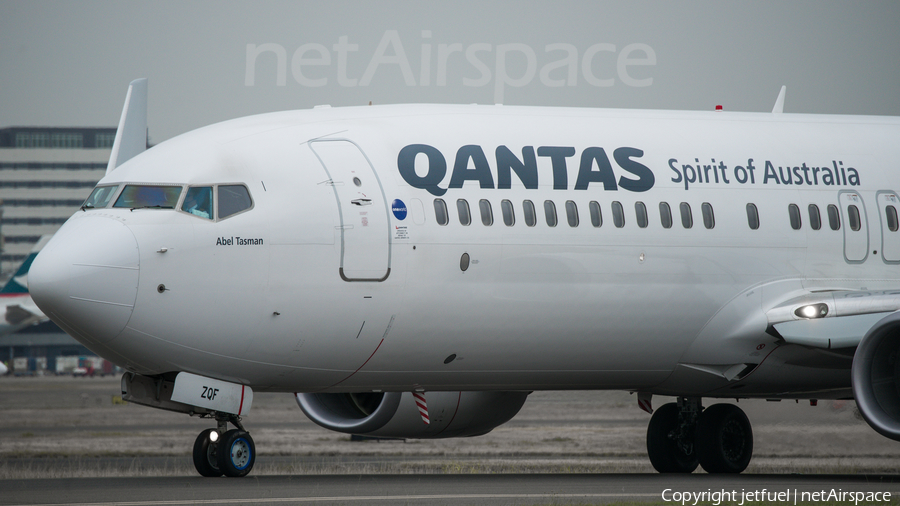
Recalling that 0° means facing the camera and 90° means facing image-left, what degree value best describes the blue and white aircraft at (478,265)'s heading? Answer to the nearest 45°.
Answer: approximately 45°
